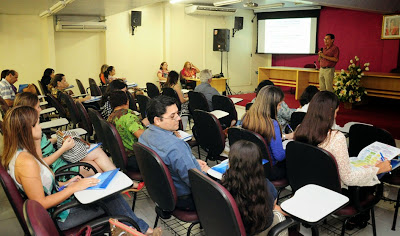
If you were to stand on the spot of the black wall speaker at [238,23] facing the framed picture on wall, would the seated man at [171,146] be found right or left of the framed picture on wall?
right

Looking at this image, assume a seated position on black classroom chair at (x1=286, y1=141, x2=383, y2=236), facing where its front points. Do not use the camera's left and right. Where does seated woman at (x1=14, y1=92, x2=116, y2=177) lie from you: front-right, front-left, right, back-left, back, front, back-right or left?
back-left

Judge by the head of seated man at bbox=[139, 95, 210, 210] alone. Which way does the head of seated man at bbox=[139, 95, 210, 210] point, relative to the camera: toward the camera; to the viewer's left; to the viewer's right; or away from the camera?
to the viewer's right

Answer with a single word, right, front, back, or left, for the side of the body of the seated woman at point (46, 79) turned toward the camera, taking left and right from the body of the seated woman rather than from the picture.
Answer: right

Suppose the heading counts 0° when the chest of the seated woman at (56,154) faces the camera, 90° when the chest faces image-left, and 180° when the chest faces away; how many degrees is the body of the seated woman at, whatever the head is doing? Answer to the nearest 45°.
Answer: approximately 270°

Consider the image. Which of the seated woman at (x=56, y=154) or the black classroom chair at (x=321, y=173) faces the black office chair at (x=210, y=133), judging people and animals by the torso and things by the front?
the seated woman

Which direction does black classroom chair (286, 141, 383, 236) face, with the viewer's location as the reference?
facing away from the viewer and to the right of the viewer

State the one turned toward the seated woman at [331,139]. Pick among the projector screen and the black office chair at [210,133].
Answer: the projector screen

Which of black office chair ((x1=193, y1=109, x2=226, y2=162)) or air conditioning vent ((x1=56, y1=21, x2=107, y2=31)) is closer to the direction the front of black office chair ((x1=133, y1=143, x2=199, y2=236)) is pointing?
the black office chair

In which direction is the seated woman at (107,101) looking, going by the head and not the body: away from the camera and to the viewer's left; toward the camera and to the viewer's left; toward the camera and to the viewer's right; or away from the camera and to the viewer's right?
away from the camera and to the viewer's right
